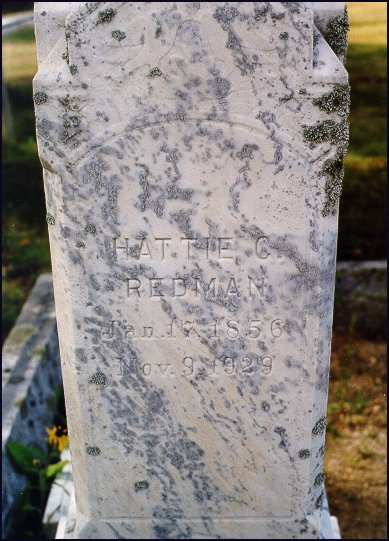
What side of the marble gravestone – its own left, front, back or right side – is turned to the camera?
front
